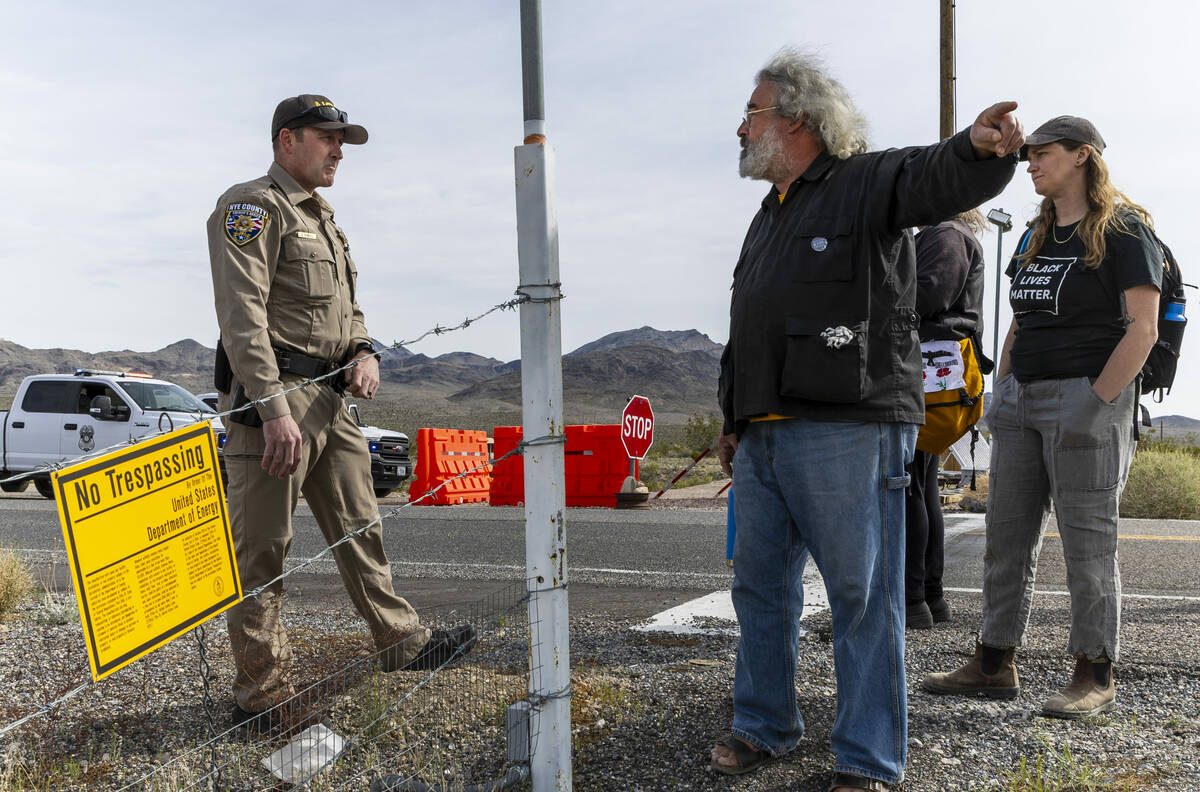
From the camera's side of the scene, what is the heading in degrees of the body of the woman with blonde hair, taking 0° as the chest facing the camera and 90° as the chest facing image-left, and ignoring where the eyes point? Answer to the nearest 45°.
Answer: approximately 45°

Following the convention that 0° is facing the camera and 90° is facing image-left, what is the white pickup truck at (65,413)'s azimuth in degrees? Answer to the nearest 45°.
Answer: approximately 315°

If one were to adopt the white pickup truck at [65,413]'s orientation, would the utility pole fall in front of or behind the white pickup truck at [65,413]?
in front

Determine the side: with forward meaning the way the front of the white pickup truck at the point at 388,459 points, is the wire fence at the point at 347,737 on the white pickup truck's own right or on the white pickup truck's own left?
on the white pickup truck's own right

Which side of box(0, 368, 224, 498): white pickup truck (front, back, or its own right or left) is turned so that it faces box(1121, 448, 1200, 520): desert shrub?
front

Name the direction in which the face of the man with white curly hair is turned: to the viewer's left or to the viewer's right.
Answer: to the viewer's left

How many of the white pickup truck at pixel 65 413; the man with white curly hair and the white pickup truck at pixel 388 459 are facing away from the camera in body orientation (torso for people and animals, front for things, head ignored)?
0

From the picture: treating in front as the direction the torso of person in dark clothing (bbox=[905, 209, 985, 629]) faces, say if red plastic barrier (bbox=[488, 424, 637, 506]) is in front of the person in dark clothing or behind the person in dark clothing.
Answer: in front

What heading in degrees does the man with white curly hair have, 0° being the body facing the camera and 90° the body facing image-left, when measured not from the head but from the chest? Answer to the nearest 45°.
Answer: approximately 45°

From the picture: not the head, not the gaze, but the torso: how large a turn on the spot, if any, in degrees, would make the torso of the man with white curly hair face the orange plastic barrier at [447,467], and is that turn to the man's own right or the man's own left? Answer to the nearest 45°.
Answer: approximately 90° to the man's own right

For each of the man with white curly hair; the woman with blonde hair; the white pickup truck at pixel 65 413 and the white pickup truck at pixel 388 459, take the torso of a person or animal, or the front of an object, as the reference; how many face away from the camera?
0

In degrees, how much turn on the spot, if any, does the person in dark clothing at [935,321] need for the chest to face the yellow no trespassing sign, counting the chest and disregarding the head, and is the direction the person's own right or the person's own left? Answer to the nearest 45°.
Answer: approximately 90° to the person's own left

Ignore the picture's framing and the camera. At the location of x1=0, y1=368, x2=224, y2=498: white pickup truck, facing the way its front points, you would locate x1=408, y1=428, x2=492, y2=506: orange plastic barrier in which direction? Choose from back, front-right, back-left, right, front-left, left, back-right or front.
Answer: front

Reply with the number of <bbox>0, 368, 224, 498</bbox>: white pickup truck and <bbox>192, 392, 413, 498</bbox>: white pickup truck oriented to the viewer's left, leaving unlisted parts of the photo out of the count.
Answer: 0

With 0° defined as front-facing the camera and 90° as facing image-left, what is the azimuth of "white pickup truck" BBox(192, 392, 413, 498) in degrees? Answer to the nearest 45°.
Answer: approximately 315°

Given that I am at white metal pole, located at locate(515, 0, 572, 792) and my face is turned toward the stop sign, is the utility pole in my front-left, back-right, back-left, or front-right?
front-right
